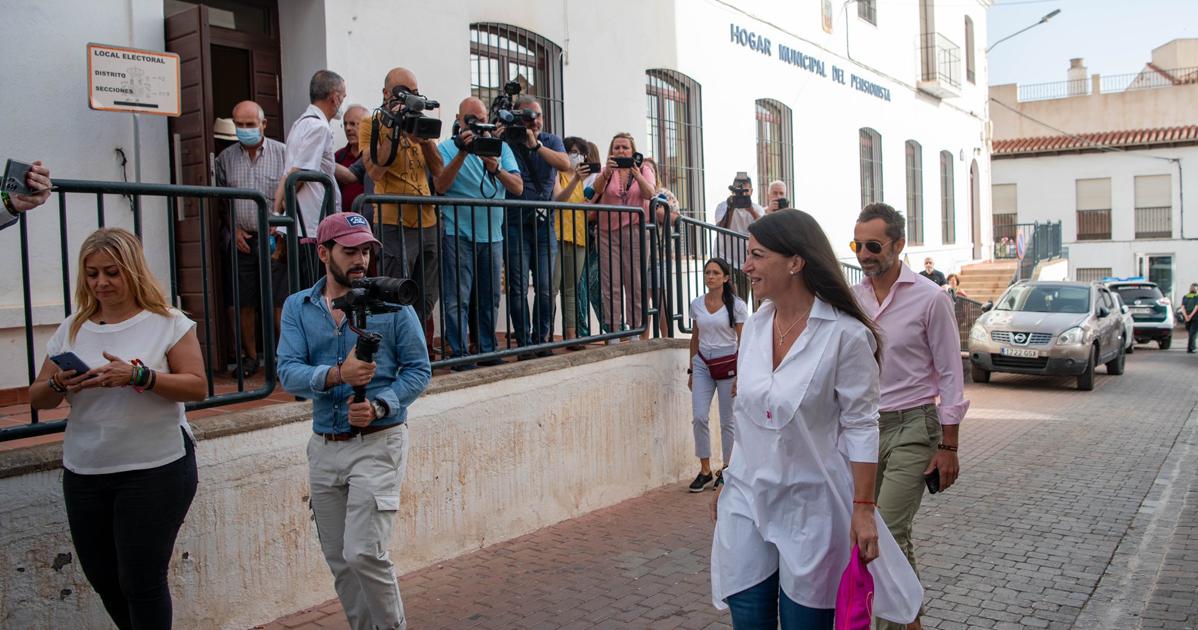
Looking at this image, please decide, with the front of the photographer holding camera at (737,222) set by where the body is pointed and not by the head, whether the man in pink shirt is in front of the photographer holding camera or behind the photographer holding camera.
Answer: in front

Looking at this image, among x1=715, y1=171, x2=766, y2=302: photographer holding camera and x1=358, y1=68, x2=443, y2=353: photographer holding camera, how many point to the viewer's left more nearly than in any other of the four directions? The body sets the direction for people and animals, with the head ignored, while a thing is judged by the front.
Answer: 0

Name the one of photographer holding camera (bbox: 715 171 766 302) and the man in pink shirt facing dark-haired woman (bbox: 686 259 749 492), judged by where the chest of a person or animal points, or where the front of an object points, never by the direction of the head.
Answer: the photographer holding camera

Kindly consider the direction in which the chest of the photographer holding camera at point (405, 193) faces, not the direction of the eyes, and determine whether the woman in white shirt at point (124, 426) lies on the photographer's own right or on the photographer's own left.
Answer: on the photographer's own right

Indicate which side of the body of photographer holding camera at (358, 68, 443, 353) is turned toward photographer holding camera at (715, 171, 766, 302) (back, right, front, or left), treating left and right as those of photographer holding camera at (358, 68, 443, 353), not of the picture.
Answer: left

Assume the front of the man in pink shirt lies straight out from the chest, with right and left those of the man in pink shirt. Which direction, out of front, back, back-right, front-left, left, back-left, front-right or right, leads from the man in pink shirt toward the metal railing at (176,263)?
front-right

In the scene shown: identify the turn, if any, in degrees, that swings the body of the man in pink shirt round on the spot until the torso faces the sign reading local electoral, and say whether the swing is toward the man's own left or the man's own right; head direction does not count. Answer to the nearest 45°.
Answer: approximately 45° to the man's own right

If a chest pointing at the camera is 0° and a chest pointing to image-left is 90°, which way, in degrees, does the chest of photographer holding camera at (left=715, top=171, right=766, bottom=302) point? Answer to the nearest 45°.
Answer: approximately 0°

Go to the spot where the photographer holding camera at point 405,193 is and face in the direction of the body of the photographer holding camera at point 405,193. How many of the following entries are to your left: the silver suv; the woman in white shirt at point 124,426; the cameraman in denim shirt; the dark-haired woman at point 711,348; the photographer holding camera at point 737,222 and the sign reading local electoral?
3

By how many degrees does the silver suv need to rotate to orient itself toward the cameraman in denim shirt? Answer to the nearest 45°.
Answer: approximately 45° to its left

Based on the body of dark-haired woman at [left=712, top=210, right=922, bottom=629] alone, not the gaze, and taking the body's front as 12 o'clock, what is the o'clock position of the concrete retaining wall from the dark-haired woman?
The concrete retaining wall is roughly at 3 o'clock from the dark-haired woman.

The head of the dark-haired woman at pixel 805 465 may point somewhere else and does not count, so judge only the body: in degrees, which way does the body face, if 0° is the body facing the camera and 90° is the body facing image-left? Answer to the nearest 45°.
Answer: approximately 45°

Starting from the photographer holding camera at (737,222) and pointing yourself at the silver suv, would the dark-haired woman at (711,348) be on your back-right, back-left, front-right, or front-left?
back-right

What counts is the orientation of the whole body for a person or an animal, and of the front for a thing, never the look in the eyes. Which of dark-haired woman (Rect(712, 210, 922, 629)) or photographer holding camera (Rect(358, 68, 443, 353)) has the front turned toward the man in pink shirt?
the photographer holding camera
